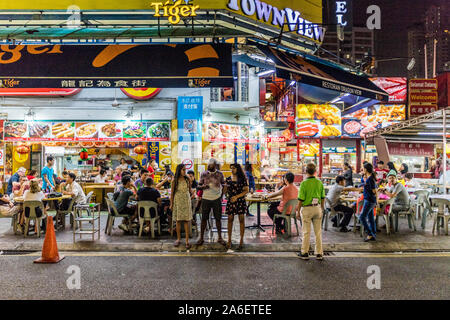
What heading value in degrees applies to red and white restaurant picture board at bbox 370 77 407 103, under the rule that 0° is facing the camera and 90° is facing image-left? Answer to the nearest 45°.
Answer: approximately 0°

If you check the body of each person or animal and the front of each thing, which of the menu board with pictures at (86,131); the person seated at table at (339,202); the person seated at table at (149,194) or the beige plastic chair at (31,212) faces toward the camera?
the menu board with pictures

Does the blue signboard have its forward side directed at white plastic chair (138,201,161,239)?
yes

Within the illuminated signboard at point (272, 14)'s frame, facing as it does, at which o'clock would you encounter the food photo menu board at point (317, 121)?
The food photo menu board is roughly at 8 o'clock from the illuminated signboard.

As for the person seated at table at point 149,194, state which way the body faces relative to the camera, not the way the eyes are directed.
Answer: away from the camera

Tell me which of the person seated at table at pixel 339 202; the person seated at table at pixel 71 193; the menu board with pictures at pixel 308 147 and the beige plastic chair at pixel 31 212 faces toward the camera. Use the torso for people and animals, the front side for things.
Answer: the menu board with pictures

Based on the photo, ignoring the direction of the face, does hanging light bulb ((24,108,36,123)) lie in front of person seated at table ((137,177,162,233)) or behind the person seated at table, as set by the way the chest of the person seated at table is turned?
in front
